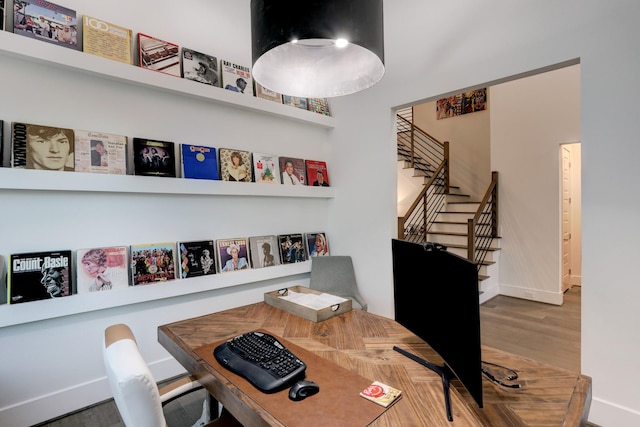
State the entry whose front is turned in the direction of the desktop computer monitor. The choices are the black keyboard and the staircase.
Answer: the staircase

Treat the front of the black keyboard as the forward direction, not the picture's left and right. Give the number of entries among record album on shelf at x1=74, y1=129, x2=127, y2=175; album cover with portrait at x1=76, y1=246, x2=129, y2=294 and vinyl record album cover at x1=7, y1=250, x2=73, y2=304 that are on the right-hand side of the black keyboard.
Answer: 3

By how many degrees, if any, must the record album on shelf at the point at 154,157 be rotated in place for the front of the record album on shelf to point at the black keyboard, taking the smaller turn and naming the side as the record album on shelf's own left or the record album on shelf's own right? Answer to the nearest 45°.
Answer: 0° — it already faces it

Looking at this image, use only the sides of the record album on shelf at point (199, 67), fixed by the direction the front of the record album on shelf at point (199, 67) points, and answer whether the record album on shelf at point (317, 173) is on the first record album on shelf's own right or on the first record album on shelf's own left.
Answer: on the first record album on shelf's own left

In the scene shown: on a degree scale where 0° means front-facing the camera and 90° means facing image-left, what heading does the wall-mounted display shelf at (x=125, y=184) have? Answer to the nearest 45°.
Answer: approximately 315°
